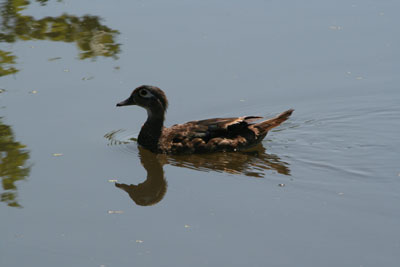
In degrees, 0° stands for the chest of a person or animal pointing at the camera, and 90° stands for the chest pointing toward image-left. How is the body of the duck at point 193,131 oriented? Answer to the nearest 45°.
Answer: approximately 90°
